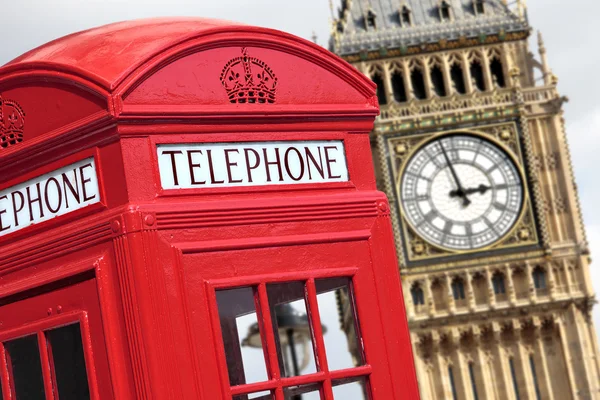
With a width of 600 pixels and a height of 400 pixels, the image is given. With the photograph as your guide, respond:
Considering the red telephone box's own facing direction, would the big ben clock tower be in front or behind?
behind
